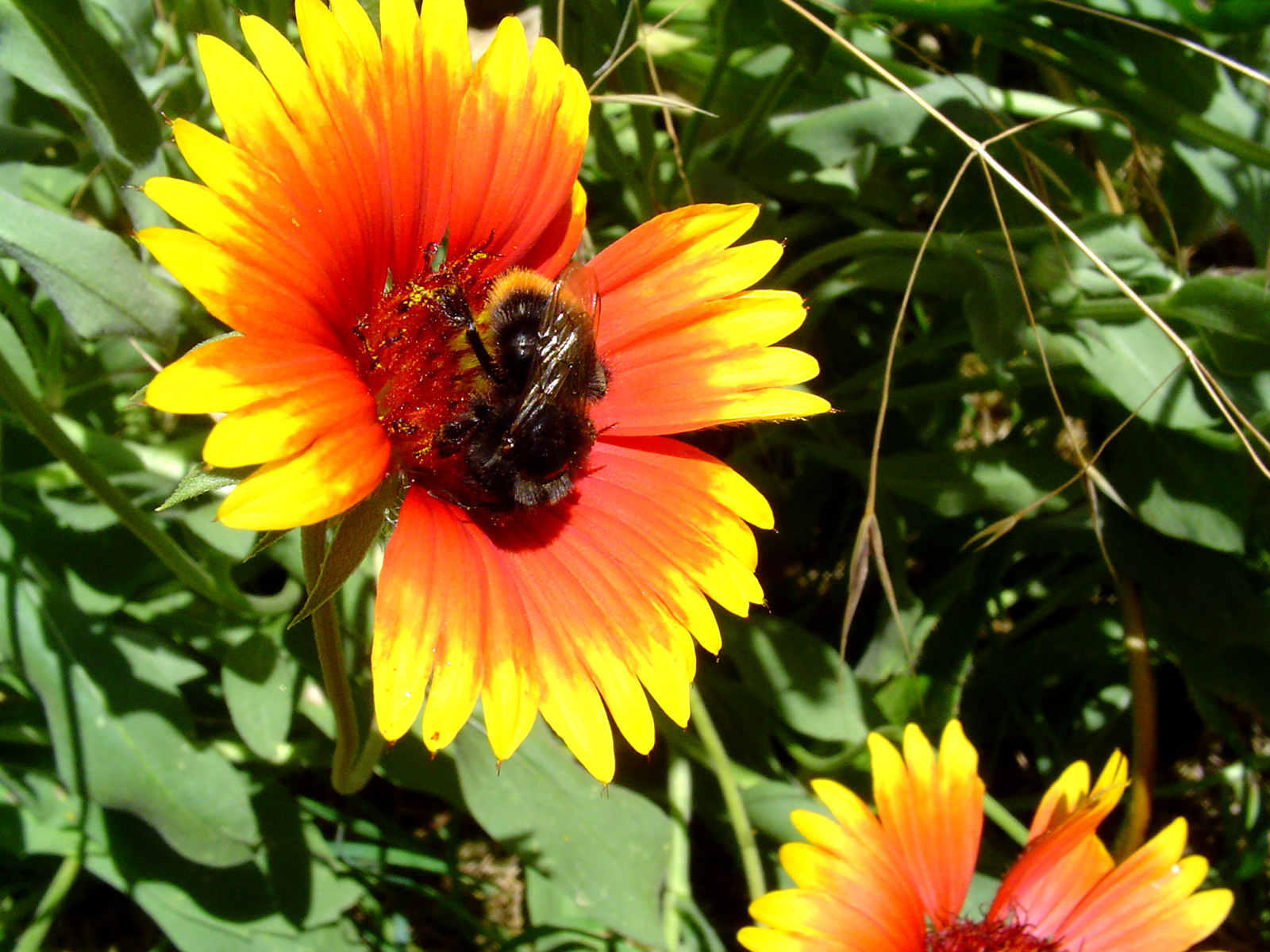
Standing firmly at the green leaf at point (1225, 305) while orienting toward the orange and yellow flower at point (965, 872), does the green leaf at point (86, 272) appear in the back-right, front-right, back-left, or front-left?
front-right

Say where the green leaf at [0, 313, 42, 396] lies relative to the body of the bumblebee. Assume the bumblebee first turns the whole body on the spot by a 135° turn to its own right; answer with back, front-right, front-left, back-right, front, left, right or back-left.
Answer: front

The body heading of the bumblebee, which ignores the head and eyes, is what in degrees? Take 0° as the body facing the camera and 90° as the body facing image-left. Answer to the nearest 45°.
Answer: approximately 0°

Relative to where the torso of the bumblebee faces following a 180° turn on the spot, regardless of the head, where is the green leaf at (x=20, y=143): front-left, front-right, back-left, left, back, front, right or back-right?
front-left
